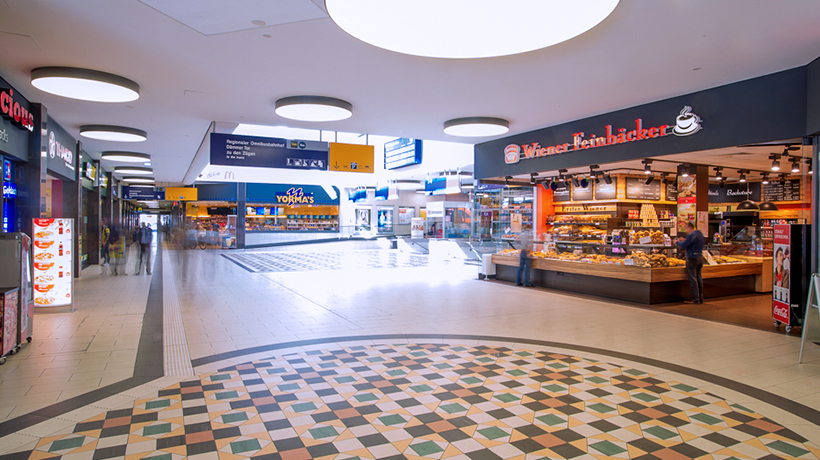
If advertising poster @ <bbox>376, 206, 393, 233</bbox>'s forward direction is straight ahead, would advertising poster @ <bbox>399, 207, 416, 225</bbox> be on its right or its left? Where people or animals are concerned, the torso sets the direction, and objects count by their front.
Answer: on its left

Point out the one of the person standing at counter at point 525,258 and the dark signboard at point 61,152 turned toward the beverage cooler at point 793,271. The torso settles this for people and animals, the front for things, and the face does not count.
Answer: the dark signboard

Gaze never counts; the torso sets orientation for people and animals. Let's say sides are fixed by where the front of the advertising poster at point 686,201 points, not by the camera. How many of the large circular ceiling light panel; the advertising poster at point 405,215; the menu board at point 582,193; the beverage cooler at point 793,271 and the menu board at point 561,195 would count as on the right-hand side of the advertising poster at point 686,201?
3

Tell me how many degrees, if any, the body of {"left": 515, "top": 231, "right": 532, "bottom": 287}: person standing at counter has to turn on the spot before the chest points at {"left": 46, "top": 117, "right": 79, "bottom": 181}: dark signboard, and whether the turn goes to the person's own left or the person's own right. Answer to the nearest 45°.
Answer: approximately 135° to the person's own left

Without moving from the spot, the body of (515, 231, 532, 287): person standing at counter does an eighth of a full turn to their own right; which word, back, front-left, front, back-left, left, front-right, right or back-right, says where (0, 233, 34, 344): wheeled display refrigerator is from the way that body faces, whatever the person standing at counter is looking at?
back-right

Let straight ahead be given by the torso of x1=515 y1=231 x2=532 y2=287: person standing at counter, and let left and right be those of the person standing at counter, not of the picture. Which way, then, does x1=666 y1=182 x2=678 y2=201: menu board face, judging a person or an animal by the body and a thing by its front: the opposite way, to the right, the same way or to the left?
the opposite way

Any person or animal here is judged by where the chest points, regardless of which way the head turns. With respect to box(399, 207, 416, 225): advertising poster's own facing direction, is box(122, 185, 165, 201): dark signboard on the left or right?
on its right
